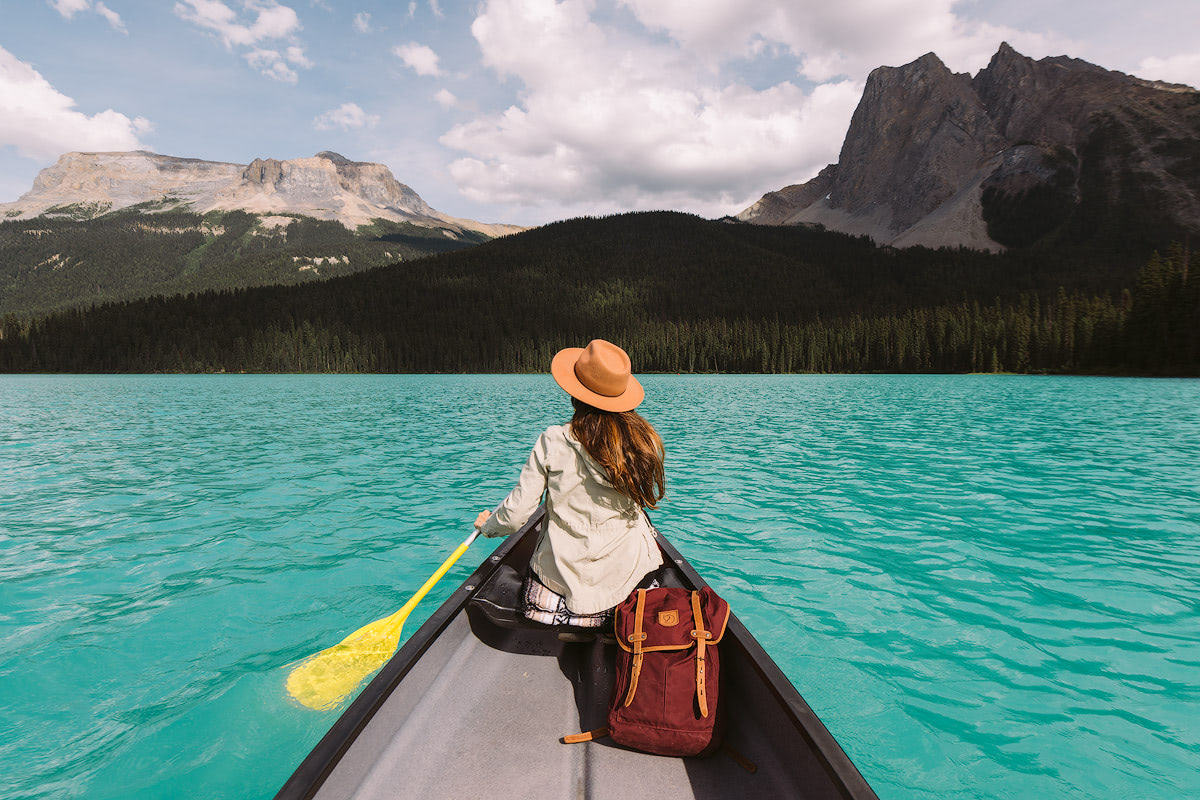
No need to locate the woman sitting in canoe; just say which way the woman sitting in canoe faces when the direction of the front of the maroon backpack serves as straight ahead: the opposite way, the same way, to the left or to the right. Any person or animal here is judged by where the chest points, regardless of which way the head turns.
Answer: the opposite way

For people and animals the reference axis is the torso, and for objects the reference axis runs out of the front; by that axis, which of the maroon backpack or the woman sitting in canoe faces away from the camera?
the woman sitting in canoe

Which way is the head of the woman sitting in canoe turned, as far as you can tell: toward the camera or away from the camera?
away from the camera

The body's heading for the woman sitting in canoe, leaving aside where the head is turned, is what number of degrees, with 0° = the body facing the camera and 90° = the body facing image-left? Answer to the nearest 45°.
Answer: approximately 180°

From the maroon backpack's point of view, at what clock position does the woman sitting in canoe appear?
The woman sitting in canoe is roughly at 5 o'clock from the maroon backpack.

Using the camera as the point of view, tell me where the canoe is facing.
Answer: facing away from the viewer

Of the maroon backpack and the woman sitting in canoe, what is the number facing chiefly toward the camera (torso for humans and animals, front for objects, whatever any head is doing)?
1

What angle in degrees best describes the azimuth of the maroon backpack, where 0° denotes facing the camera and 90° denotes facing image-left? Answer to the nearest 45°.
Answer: approximately 0°
